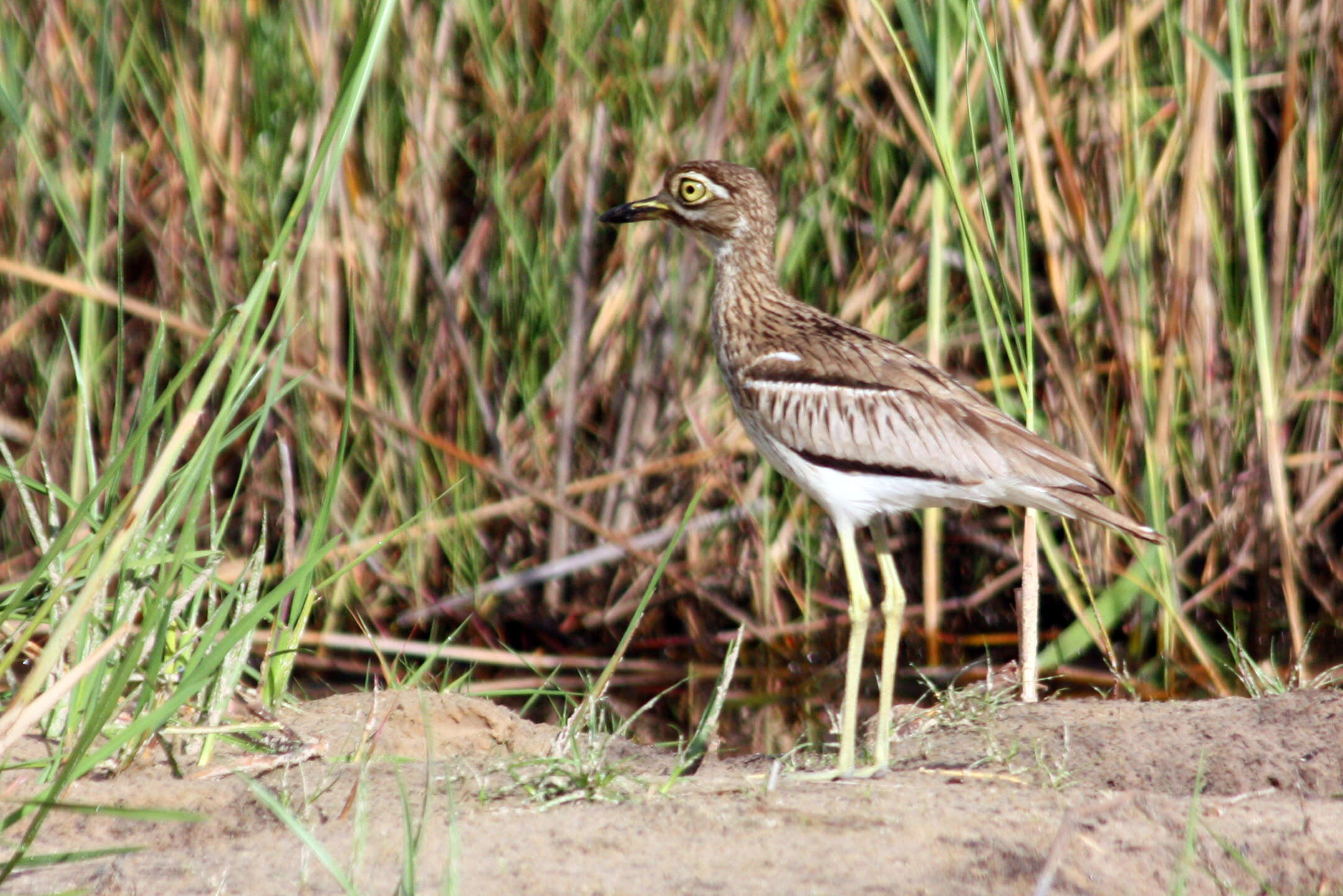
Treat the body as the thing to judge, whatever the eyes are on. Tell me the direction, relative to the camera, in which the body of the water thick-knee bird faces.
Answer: to the viewer's left
